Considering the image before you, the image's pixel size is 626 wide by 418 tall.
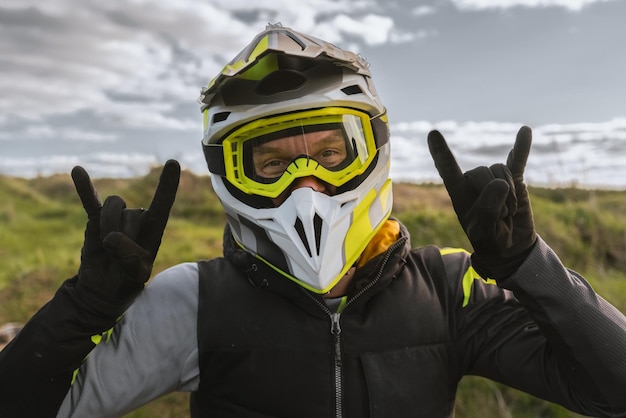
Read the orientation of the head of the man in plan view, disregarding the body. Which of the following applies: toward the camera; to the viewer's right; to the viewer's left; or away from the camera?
toward the camera

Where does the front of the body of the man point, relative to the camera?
toward the camera
